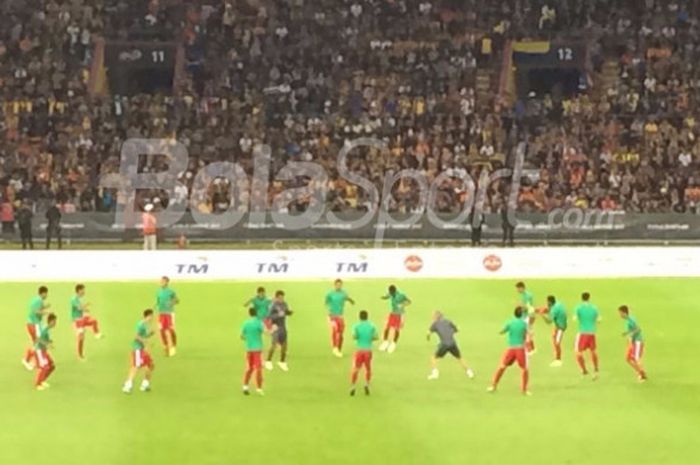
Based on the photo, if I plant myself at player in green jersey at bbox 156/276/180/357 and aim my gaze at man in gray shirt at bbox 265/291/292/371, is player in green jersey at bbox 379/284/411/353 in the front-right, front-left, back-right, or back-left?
front-left

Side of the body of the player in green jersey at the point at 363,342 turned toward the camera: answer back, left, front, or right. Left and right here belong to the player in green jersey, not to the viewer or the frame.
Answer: back

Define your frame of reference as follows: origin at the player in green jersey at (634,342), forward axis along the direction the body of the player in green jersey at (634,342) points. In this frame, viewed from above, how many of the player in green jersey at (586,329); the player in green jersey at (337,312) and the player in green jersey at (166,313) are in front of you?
3

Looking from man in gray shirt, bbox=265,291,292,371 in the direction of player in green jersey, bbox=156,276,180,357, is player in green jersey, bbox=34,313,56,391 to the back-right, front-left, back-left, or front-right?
front-left

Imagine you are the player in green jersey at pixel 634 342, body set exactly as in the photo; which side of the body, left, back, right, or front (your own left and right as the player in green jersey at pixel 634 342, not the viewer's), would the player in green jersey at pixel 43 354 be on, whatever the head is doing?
front

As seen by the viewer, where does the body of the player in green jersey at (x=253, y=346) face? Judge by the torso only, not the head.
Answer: away from the camera

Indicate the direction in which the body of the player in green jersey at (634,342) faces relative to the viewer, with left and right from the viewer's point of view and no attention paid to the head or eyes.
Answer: facing to the left of the viewer

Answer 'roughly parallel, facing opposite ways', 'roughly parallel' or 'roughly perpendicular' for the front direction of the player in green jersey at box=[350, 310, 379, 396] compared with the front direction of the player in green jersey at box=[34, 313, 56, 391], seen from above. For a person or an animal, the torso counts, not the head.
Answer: roughly perpendicular

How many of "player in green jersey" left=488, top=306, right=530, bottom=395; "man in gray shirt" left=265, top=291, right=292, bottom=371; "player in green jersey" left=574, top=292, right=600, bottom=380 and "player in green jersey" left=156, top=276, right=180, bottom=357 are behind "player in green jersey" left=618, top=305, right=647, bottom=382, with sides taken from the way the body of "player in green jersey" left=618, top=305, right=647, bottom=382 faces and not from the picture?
0

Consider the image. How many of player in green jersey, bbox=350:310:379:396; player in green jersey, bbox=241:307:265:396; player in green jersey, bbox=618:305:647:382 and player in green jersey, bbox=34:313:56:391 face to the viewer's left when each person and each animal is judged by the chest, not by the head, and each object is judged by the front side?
1

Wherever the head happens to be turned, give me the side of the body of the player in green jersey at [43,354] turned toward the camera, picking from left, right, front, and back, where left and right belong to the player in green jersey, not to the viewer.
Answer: right

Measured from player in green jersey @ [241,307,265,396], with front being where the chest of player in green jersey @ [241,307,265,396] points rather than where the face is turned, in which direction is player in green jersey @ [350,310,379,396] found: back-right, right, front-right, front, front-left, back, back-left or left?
right

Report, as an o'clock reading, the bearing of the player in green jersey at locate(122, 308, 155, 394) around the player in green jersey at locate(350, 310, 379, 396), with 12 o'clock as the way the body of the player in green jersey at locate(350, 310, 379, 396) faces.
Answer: the player in green jersey at locate(122, 308, 155, 394) is roughly at 9 o'clock from the player in green jersey at locate(350, 310, 379, 396).

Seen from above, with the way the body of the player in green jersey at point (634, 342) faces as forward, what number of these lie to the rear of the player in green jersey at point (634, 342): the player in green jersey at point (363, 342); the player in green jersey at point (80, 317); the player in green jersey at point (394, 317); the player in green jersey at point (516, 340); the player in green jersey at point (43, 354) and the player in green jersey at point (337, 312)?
0

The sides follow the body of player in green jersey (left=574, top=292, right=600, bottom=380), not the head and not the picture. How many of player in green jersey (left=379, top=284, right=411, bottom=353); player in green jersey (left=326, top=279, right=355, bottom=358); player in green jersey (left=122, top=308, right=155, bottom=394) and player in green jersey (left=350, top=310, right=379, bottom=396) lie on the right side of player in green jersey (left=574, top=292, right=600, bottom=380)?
0

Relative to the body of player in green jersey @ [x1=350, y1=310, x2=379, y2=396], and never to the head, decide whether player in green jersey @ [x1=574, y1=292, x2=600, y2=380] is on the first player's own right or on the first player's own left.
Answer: on the first player's own right

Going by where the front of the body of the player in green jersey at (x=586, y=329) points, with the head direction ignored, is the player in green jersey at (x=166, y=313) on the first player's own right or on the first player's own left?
on the first player's own left

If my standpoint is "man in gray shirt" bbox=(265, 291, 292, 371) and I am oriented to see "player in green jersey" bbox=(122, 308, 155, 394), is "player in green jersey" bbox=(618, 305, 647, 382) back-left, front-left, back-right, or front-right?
back-left

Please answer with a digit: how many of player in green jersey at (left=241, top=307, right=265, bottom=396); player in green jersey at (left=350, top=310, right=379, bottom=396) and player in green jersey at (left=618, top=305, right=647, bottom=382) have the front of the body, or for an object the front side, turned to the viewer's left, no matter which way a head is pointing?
1

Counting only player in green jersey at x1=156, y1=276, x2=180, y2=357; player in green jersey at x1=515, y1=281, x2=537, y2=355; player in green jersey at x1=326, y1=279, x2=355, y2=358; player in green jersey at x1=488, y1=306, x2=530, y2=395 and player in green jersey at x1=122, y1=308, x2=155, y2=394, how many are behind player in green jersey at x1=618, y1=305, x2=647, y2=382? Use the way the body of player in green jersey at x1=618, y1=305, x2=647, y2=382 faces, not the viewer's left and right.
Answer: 0

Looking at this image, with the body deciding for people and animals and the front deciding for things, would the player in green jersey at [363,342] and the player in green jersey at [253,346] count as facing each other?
no
